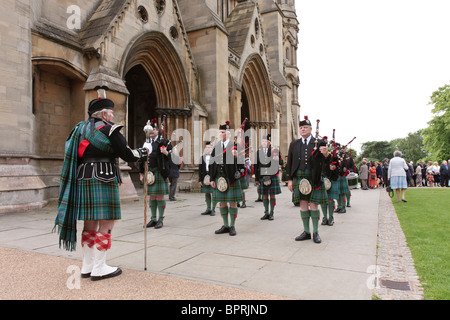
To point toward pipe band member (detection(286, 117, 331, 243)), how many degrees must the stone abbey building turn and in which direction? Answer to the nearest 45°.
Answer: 0° — it already faces them

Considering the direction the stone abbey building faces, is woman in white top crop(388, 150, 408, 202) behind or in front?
in front

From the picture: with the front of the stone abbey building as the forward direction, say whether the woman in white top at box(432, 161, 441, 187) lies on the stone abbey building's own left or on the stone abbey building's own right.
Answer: on the stone abbey building's own left

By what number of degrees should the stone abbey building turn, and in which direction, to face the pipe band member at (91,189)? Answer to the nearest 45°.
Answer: approximately 45° to its right

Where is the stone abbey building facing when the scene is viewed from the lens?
facing the viewer and to the right of the viewer
